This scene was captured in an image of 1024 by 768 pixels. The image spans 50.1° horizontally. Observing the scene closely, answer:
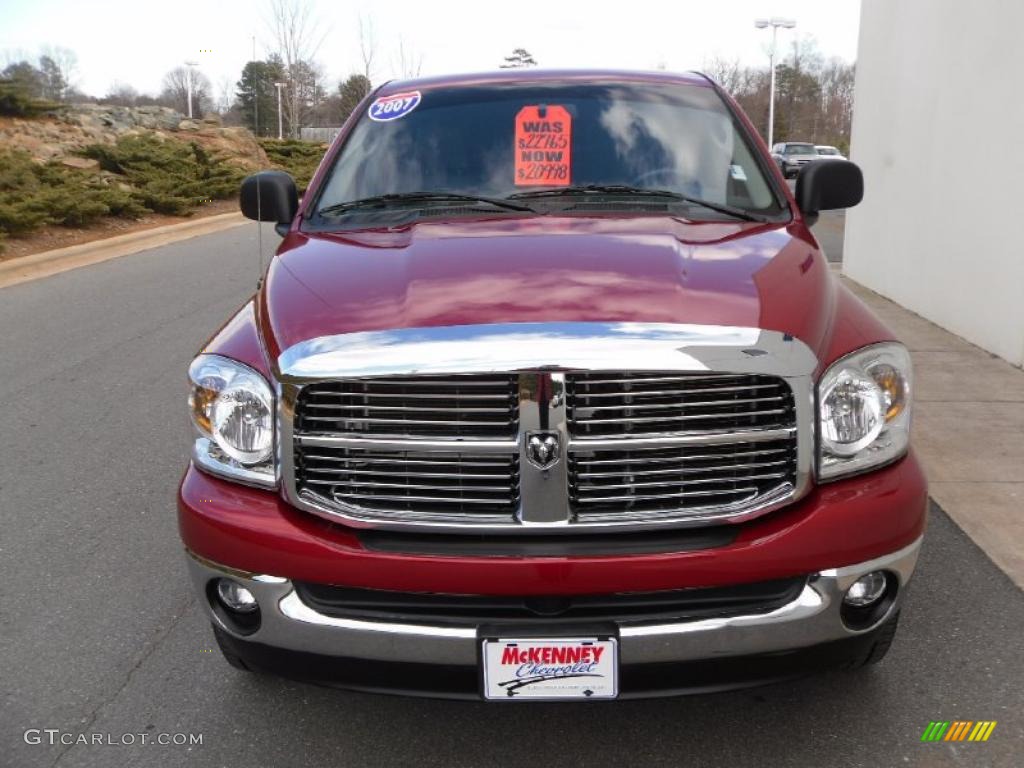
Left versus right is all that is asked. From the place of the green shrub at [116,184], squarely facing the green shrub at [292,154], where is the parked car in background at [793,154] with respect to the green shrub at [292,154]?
right

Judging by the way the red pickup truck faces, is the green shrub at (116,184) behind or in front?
behind

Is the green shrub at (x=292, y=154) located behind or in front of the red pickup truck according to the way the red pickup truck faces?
behind

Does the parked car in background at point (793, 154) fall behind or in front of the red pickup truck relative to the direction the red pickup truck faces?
behind

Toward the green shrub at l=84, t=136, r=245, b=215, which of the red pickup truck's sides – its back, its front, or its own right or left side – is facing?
back

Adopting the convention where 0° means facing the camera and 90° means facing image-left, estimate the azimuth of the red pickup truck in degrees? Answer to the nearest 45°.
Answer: approximately 0°

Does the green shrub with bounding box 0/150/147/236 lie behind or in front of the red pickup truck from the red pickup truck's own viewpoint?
behind
